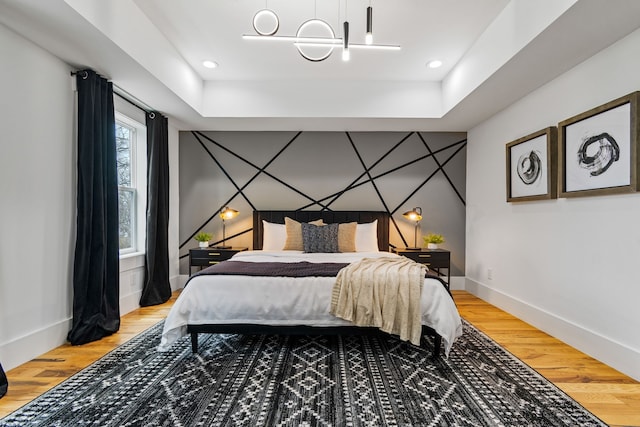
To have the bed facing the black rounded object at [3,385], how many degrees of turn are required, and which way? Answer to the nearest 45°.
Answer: approximately 90° to its right

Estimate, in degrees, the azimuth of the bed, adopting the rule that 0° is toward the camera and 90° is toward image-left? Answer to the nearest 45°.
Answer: approximately 0°

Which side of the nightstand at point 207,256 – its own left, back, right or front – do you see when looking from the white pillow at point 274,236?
left

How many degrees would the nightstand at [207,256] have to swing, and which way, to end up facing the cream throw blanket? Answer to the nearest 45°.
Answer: approximately 45° to its left

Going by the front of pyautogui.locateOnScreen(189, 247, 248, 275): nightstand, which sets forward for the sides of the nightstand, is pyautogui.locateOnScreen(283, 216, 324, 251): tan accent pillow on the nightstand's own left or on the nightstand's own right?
on the nightstand's own left

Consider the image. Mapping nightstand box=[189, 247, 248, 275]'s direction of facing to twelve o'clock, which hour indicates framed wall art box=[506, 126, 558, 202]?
The framed wall art is roughly at 10 o'clock from the nightstand.

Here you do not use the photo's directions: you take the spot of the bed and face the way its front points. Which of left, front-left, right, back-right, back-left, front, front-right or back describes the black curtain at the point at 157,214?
back-right

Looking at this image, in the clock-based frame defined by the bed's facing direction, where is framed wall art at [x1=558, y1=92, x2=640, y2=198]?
The framed wall art is roughly at 9 o'clock from the bed.

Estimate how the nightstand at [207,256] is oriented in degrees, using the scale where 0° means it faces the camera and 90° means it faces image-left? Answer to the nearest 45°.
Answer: approximately 0°

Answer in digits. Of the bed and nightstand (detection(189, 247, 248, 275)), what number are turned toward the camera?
2
